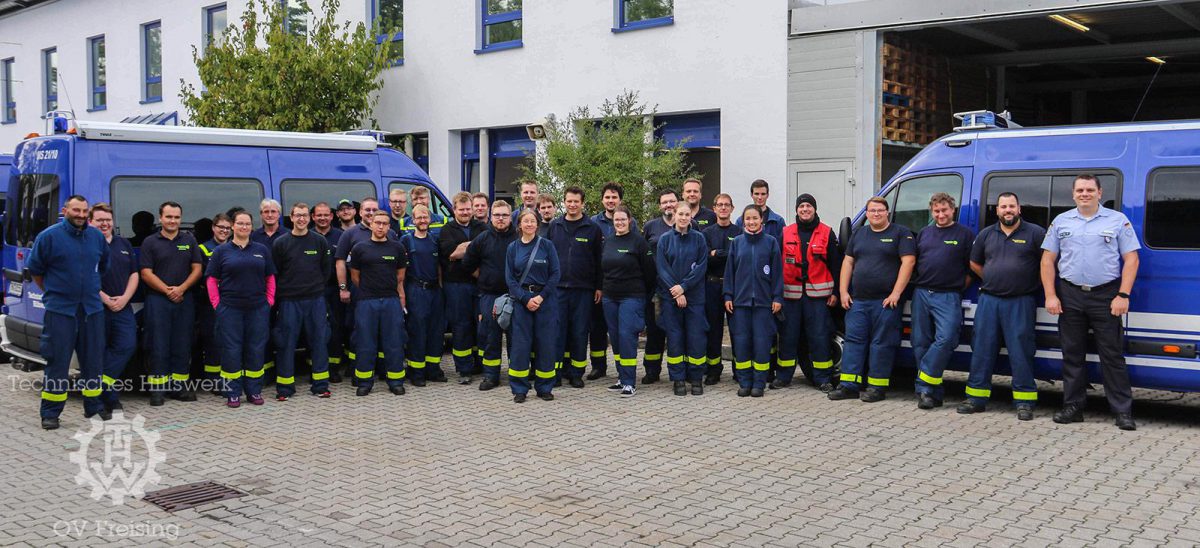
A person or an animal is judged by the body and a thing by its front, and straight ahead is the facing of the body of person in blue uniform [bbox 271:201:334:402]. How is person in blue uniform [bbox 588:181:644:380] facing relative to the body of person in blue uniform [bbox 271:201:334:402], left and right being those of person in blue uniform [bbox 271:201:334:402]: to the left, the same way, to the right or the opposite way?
the same way

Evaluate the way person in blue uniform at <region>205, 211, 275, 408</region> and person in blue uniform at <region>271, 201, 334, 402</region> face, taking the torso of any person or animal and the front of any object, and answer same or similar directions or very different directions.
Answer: same or similar directions

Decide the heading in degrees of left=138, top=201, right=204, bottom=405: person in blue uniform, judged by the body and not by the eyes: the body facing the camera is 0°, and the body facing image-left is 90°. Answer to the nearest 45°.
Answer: approximately 0°

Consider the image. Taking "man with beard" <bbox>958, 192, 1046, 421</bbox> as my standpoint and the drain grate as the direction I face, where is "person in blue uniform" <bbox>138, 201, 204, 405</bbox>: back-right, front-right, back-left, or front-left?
front-right

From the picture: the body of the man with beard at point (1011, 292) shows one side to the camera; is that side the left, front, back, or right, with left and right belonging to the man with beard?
front

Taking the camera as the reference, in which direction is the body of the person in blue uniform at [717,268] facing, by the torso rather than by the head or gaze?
toward the camera

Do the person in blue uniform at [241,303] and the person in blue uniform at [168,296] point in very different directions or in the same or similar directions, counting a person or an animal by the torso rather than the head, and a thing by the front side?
same or similar directions

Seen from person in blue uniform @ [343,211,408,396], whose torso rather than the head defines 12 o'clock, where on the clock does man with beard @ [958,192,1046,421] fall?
The man with beard is roughly at 10 o'clock from the person in blue uniform.

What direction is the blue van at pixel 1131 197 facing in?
to the viewer's left

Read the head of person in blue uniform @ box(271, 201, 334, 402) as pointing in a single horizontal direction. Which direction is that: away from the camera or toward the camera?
toward the camera

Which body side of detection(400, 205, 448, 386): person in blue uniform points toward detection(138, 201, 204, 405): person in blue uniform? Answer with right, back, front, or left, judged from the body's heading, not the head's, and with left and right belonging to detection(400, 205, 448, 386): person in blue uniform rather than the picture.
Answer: right

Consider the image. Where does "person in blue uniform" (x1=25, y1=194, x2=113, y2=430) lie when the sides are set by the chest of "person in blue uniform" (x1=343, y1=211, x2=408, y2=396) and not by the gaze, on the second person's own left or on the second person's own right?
on the second person's own right

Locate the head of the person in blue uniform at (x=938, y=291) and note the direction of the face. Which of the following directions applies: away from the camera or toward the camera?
toward the camera

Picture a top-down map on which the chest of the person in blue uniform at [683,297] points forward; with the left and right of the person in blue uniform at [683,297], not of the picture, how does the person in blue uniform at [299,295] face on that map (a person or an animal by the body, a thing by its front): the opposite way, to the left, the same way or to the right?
the same way

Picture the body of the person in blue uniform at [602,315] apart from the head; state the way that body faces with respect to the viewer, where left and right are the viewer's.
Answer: facing the viewer

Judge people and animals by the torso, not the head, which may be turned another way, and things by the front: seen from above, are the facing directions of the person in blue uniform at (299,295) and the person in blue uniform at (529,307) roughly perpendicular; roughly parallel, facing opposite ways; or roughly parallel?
roughly parallel

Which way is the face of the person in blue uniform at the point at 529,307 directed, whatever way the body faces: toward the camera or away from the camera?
toward the camera

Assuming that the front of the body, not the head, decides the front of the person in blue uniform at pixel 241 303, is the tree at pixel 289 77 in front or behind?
behind

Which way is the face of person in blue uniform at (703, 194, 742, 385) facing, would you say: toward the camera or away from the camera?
toward the camera
